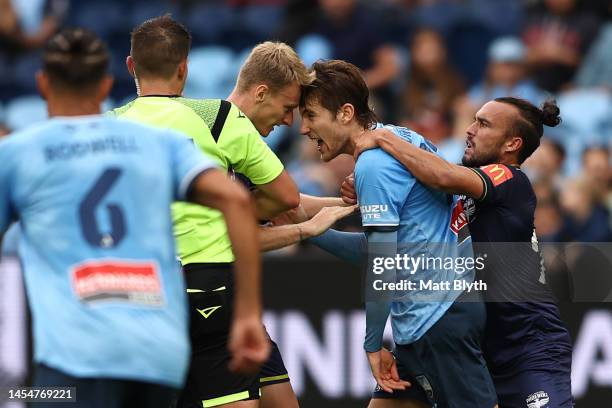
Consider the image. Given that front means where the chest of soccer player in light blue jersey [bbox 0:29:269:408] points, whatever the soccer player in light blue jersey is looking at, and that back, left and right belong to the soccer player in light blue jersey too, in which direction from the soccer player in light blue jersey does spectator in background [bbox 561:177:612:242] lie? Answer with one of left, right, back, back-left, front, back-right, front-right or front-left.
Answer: front-right

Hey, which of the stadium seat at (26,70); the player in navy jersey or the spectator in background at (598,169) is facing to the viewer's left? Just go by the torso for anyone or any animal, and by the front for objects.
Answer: the player in navy jersey

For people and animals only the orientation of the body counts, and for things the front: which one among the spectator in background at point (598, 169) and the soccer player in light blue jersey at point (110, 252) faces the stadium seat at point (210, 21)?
the soccer player in light blue jersey

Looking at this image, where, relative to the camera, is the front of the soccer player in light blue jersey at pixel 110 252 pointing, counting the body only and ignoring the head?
away from the camera

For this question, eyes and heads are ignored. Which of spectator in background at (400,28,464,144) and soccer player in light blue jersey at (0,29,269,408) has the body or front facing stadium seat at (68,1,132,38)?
the soccer player in light blue jersey

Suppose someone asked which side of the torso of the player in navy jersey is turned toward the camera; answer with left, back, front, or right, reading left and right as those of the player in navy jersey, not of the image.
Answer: left

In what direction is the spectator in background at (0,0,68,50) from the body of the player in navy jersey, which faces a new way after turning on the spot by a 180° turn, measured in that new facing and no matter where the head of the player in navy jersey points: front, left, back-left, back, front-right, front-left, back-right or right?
back-left

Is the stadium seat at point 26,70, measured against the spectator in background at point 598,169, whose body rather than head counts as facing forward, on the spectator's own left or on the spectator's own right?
on the spectator's own right

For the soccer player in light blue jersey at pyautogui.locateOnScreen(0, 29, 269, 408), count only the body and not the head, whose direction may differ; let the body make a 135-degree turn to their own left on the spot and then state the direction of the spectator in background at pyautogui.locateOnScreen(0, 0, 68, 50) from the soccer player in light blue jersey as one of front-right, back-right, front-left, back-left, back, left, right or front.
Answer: back-right

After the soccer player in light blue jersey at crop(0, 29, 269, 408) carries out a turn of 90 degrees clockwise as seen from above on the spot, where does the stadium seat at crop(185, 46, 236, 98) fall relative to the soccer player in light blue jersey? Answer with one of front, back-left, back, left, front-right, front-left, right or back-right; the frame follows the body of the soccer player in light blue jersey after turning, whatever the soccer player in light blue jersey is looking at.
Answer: left

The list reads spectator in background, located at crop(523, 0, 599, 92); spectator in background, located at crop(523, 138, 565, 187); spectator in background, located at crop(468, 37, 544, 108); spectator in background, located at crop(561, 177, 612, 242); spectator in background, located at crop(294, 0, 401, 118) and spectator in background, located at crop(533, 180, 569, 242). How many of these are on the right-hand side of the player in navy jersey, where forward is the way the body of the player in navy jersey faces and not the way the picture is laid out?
6

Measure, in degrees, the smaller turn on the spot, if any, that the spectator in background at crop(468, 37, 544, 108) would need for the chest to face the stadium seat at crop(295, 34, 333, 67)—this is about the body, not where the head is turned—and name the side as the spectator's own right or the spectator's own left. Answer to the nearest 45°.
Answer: approximately 90° to the spectator's own right

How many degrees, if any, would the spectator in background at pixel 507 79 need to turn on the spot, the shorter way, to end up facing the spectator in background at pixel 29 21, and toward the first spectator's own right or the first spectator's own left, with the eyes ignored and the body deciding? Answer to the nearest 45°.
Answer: approximately 90° to the first spectator's own right

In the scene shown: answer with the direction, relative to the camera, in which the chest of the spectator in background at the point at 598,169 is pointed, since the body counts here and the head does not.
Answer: toward the camera

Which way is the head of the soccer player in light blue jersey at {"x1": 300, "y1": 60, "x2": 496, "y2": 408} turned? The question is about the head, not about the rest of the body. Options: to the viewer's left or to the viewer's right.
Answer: to the viewer's left

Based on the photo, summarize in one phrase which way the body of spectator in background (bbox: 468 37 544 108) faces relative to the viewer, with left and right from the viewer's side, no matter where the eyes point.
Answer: facing the viewer

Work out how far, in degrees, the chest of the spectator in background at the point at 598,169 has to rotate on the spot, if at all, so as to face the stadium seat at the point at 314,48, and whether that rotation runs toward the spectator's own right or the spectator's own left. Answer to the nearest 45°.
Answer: approximately 90° to the spectator's own right

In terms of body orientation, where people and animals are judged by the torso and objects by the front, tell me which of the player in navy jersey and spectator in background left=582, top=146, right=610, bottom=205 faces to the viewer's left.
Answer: the player in navy jersey
